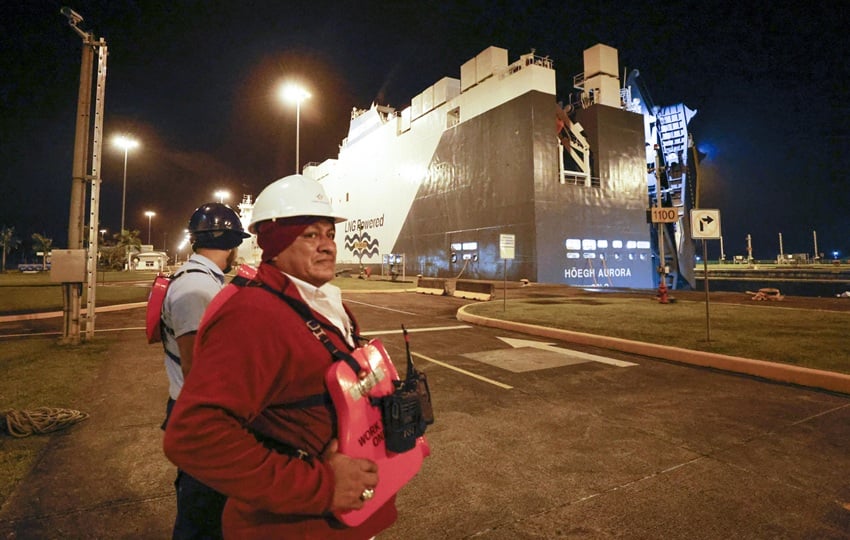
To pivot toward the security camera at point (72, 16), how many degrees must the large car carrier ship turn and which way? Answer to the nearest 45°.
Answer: approximately 90° to its left

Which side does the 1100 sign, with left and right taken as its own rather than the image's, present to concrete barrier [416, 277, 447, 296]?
right

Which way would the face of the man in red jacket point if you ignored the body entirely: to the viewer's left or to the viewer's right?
to the viewer's right

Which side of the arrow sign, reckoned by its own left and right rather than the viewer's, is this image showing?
front

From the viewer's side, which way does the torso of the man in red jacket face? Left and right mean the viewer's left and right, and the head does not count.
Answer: facing to the right of the viewer

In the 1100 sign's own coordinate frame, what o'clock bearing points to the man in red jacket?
The man in red jacket is roughly at 12 o'clock from the 1100 sign.

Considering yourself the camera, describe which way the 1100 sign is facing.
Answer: facing the viewer

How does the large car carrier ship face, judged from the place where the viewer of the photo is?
facing away from the viewer and to the left of the viewer
